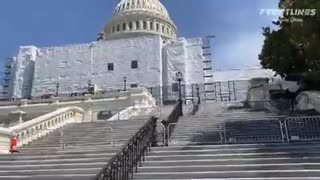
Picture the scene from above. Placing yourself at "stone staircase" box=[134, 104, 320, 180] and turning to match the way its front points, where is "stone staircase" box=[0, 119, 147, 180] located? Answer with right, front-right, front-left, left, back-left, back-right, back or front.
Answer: right

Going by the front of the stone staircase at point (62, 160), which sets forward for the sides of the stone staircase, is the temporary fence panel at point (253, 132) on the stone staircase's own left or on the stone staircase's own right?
on the stone staircase's own left

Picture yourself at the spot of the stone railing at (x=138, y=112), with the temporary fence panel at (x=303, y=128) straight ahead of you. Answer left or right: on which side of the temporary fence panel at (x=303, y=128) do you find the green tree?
left

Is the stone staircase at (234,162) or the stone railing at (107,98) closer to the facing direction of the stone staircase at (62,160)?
the stone staircase

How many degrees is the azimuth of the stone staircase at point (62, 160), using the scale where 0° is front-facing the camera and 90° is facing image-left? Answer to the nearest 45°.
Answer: approximately 0°

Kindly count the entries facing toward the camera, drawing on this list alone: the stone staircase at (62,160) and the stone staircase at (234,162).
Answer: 2

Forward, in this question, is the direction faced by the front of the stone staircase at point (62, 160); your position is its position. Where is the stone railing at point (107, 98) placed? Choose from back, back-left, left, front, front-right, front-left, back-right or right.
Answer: back
